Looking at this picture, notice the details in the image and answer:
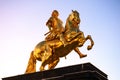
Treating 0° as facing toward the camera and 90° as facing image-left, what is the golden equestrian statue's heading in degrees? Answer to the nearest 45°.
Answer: approximately 270°
